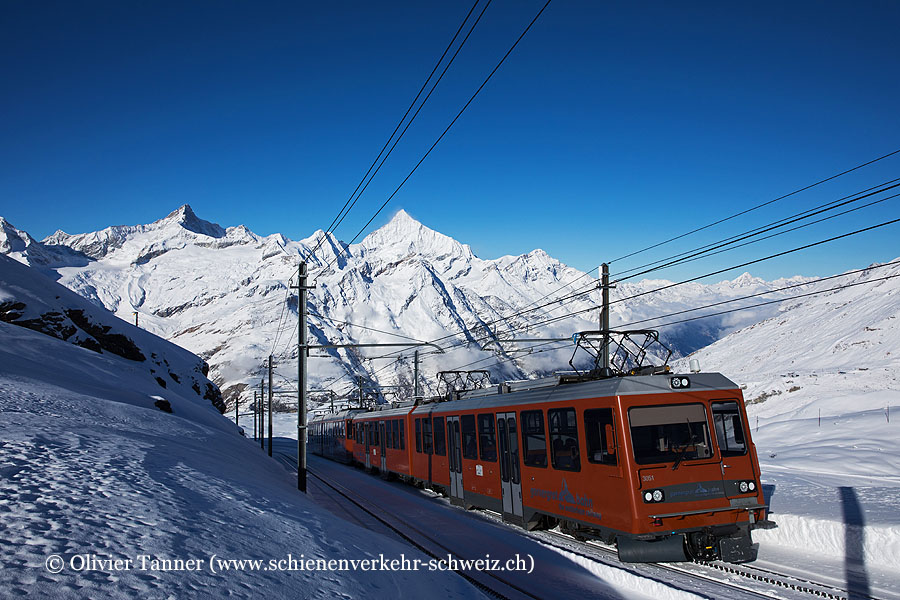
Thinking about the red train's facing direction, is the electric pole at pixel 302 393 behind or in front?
behind

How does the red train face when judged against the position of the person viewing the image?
facing the viewer and to the right of the viewer

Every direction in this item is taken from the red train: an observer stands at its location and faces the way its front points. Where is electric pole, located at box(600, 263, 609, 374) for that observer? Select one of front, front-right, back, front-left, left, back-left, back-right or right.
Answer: back-left
